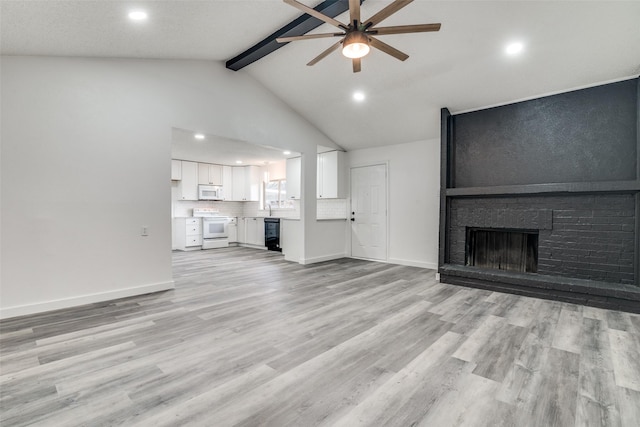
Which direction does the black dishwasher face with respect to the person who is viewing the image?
facing the viewer and to the left of the viewer

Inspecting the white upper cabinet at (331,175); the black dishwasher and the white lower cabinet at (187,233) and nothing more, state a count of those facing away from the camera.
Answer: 0

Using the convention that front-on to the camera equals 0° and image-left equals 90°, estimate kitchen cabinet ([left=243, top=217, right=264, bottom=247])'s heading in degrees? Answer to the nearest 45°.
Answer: approximately 45°

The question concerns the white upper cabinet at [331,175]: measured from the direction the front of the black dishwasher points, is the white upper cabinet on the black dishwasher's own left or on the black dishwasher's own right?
on the black dishwasher's own left

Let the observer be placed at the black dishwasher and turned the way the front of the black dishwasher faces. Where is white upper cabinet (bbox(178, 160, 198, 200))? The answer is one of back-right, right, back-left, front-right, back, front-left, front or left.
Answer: front-right

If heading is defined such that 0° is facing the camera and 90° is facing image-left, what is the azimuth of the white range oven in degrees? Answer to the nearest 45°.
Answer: approximately 315°

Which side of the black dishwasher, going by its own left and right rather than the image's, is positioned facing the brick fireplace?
left

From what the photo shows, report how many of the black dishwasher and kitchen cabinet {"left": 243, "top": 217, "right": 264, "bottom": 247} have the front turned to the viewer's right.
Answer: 0

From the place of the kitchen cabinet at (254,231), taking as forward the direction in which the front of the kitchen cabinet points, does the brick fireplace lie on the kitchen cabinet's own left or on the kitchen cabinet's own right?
on the kitchen cabinet's own left

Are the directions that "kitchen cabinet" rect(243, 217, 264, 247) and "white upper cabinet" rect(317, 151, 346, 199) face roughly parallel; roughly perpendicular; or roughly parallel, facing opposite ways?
roughly parallel

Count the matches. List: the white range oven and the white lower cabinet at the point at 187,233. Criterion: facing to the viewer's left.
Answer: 0

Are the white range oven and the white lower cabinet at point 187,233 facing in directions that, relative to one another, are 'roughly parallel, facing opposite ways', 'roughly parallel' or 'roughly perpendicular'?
roughly parallel

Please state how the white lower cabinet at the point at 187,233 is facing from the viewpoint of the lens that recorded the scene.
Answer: facing the viewer and to the right of the viewer

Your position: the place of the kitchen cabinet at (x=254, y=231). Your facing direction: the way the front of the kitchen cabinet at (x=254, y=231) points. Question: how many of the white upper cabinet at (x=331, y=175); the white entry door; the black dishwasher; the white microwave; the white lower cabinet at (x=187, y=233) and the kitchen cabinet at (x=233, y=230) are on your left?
3
